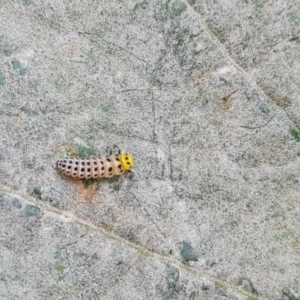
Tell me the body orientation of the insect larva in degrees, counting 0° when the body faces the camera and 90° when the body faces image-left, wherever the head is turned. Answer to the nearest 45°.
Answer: approximately 270°
